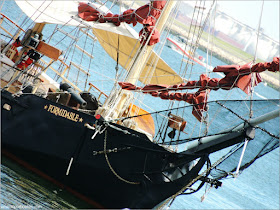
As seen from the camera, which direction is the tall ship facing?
to the viewer's right
